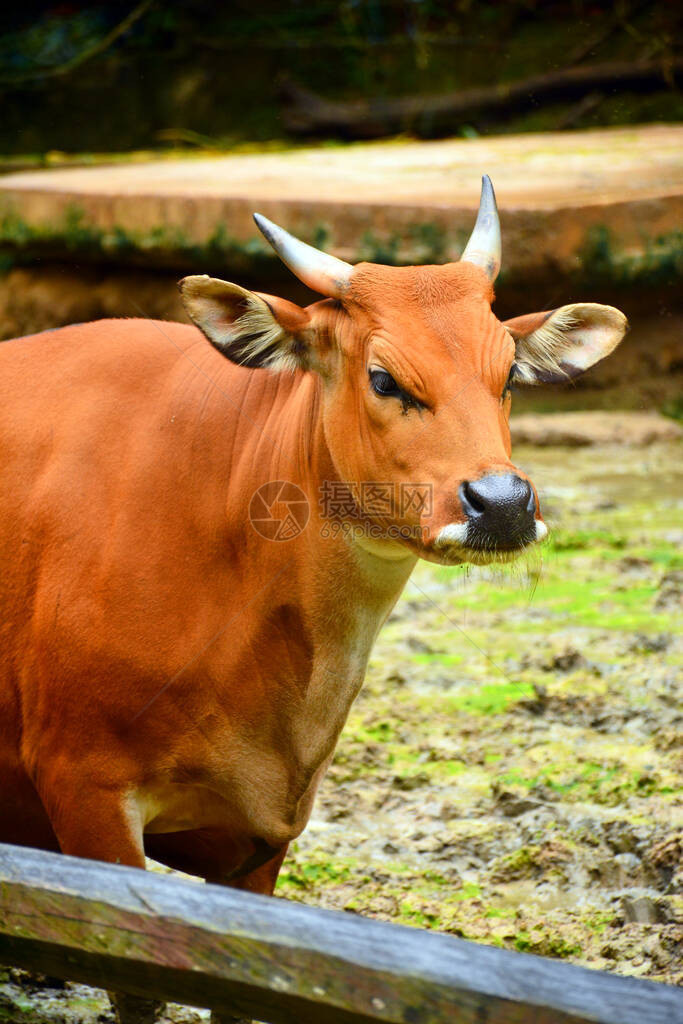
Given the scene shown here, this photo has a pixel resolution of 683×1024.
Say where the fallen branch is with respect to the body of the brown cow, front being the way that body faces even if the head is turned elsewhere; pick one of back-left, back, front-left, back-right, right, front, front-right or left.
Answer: back-left

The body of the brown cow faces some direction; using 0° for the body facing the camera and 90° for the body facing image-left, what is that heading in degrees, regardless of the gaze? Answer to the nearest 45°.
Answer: approximately 315°
